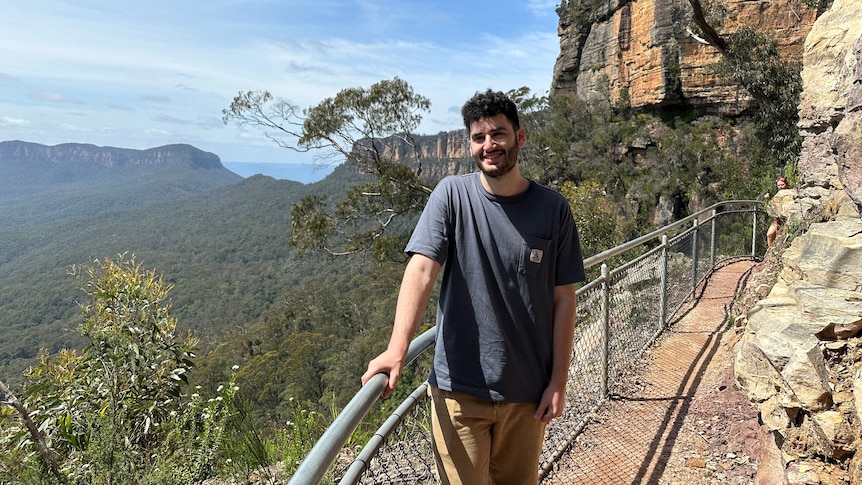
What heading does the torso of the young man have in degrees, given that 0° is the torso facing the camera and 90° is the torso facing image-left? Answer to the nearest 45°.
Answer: approximately 0°

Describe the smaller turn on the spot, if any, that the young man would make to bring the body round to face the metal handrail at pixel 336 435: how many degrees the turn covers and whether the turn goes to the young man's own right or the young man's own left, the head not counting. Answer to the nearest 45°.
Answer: approximately 45° to the young man's own right
